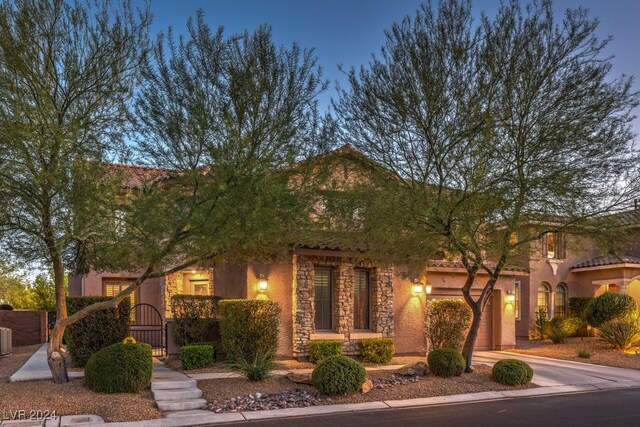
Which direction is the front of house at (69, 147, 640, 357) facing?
toward the camera

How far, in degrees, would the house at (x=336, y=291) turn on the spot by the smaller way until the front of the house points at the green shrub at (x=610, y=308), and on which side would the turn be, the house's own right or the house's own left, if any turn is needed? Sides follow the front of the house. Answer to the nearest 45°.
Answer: approximately 135° to the house's own left

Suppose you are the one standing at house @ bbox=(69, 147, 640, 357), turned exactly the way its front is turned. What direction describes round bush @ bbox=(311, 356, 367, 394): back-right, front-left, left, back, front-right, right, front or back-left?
front

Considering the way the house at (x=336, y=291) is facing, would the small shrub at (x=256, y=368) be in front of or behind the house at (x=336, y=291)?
in front

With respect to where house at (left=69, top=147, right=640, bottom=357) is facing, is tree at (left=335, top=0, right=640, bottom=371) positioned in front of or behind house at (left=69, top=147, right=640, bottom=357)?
in front

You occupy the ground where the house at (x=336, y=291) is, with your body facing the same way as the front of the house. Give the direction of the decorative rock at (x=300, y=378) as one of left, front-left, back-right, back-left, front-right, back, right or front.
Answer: front

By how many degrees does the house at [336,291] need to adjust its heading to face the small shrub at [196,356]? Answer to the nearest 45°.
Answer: approximately 45° to its right

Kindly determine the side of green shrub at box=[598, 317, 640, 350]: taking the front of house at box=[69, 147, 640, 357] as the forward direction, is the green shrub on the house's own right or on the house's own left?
on the house's own left
